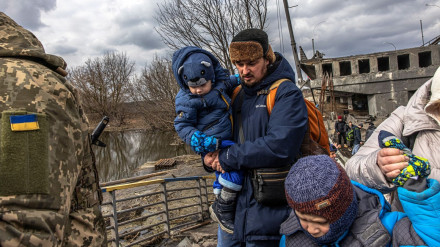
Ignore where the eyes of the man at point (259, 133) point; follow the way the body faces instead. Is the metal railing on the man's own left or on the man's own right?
on the man's own right

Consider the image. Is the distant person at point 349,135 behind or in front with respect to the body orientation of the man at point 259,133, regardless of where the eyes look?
behind

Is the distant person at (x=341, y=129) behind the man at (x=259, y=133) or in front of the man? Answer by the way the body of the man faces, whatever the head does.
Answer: behind
